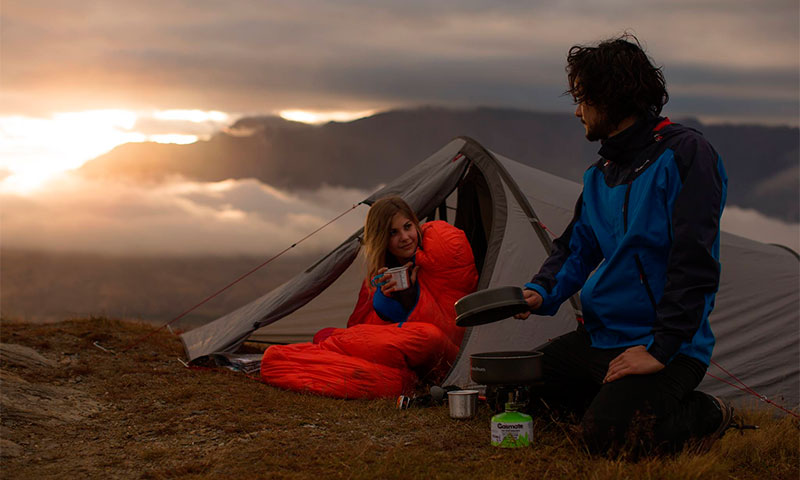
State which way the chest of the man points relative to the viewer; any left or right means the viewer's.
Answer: facing the viewer and to the left of the viewer

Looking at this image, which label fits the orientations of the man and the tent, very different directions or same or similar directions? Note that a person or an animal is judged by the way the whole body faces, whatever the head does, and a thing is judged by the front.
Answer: same or similar directions

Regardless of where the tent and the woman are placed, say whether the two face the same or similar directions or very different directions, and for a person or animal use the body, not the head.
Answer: same or similar directions

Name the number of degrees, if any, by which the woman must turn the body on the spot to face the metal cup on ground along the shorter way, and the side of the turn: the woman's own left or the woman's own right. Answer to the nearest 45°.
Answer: approximately 45° to the woman's own left

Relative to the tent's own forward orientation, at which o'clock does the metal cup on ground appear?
The metal cup on ground is roughly at 11 o'clock from the tent.

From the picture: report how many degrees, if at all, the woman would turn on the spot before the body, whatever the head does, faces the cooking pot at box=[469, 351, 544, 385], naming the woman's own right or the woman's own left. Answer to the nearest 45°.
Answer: approximately 45° to the woman's own left

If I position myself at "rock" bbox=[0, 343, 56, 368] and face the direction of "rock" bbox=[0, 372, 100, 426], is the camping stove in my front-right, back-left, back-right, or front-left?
front-left

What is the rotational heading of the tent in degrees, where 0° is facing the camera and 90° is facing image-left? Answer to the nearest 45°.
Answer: approximately 45°

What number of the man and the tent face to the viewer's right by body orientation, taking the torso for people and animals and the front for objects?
0

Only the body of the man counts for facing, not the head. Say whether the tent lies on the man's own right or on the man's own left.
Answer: on the man's own right

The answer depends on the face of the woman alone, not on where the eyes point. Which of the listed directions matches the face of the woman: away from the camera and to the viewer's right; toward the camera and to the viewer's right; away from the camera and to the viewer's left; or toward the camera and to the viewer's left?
toward the camera and to the viewer's right

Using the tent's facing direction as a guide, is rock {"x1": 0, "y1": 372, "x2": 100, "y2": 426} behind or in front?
in front

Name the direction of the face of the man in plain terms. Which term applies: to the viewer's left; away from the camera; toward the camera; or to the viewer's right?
to the viewer's left
